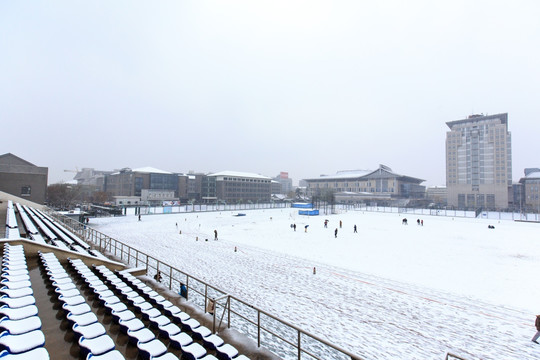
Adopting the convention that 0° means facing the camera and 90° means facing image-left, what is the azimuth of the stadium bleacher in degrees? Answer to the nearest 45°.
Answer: approximately 270°
